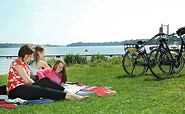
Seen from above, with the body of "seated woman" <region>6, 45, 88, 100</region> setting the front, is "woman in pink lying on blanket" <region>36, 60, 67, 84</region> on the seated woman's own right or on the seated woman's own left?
on the seated woman's own left

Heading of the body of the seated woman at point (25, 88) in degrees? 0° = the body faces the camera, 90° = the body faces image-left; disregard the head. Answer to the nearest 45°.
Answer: approximately 270°

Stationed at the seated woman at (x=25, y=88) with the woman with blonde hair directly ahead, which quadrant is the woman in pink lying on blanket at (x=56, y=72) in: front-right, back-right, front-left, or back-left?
front-right

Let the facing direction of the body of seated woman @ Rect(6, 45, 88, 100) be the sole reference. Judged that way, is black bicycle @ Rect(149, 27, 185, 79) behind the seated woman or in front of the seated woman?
in front
